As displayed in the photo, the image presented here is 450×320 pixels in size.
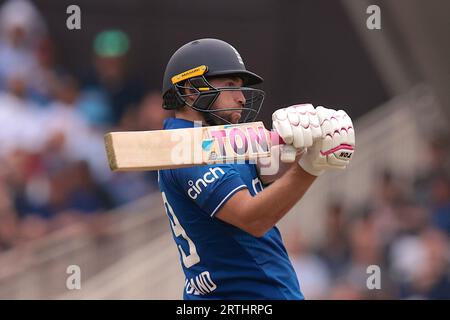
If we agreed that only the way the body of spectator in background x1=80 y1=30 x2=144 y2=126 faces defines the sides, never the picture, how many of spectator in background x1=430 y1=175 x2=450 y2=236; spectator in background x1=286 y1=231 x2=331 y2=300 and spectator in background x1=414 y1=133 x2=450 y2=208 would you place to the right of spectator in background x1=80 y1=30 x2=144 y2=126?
0

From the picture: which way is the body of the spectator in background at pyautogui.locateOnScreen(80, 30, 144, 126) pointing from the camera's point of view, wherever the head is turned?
toward the camera

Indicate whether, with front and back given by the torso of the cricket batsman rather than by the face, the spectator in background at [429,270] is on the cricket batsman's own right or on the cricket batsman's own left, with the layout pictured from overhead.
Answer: on the cricket batsman's own left

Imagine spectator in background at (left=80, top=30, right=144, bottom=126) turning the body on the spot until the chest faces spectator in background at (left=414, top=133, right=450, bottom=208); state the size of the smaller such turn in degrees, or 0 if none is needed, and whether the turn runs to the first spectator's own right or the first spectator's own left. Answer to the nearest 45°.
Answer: approximately 90° to the first spectator's own left

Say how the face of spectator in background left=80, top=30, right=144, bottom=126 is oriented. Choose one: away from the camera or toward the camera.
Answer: toward the camera

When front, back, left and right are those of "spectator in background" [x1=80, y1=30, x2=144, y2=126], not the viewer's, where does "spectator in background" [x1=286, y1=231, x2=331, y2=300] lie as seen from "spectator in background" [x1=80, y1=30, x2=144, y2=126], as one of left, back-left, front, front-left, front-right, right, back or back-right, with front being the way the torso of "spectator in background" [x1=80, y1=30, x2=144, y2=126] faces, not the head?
front-left

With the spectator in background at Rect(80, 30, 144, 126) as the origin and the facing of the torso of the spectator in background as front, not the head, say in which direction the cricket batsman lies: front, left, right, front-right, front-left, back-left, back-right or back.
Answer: front
